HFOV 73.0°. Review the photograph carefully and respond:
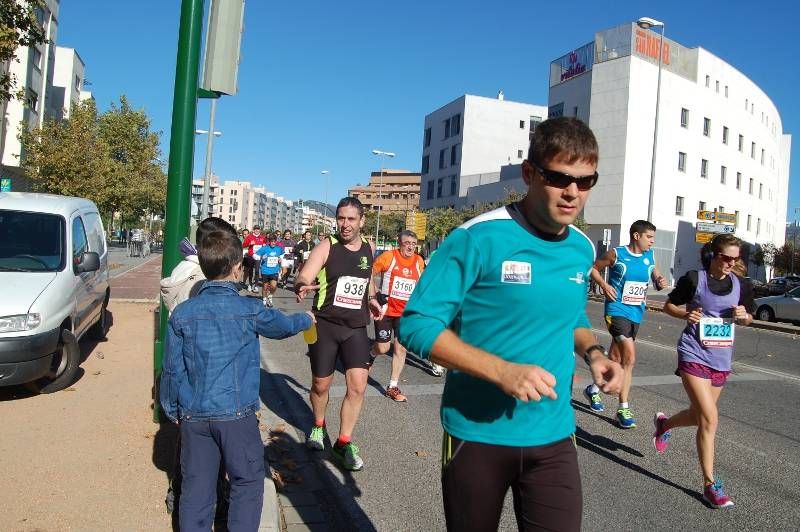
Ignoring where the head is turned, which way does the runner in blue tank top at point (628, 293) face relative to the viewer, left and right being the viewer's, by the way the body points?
facing the viewer and to the right of the viewer

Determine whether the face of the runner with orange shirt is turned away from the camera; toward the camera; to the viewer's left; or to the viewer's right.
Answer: toward the camera

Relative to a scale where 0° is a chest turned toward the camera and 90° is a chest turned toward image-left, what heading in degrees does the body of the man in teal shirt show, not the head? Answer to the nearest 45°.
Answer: approximately 315°

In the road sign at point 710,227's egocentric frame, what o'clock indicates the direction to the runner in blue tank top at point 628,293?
The runner in blue tank top is roughly at 12 o'clock from the road sign.

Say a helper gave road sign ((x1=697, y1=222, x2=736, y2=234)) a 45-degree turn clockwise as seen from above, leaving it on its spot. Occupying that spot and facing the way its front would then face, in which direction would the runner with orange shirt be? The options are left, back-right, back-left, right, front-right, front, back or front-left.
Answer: front-left

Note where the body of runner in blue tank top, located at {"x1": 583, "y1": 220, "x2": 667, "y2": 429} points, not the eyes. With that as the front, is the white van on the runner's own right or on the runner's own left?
on the runner's own right

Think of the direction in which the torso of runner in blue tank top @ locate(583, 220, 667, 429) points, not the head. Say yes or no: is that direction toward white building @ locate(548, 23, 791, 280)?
no

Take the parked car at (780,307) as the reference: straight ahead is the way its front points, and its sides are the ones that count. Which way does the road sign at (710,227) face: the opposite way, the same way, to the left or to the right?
to the left

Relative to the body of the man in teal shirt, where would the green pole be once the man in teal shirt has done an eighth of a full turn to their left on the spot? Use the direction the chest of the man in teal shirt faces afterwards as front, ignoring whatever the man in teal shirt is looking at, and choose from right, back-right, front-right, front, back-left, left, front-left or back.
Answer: back-left

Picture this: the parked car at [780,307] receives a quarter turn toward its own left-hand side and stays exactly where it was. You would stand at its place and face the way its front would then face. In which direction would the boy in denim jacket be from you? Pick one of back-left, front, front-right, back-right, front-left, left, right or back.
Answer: front

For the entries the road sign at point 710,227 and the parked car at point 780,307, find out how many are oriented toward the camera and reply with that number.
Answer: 1

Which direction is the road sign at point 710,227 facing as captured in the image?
toward the camera

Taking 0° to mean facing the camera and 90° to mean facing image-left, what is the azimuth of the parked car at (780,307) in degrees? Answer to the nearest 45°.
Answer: approximately 90°
